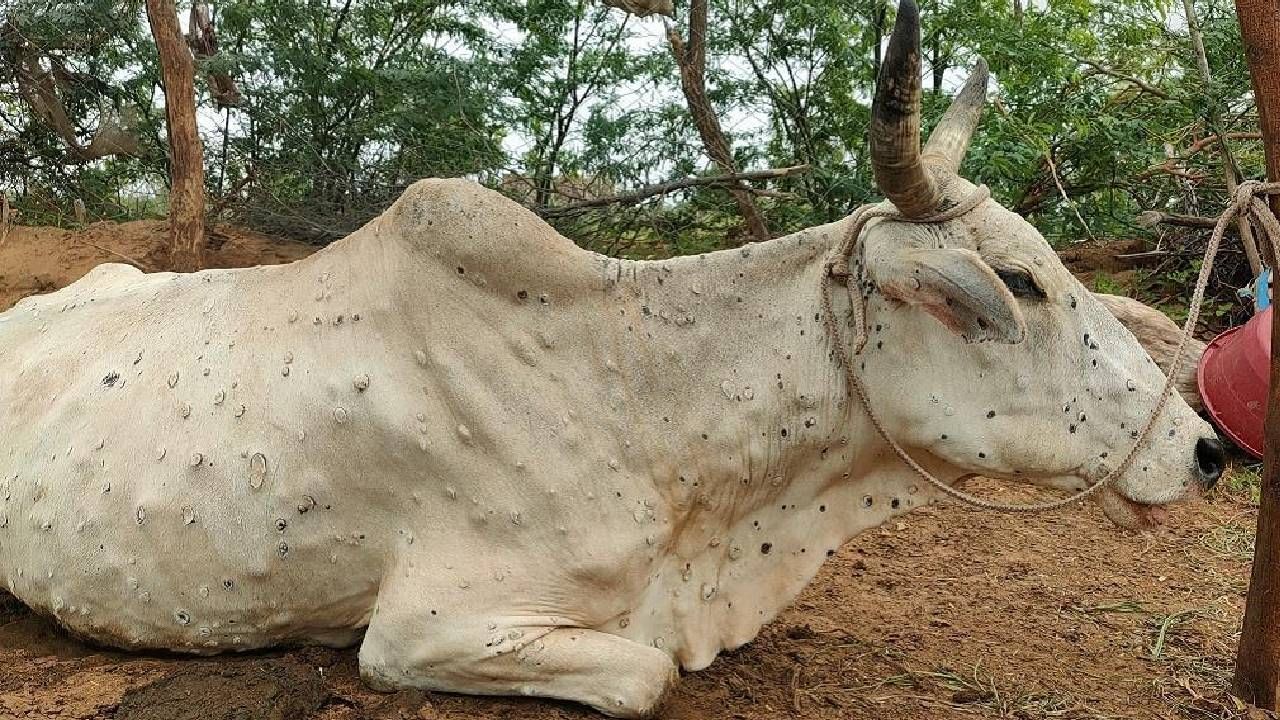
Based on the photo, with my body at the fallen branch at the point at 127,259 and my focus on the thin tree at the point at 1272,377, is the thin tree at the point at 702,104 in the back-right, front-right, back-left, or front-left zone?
front-left

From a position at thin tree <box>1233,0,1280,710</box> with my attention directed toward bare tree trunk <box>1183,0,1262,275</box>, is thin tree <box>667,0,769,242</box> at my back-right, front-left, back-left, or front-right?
front-left

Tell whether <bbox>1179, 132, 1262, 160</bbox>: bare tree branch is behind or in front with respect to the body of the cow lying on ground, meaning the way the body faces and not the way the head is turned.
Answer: in front

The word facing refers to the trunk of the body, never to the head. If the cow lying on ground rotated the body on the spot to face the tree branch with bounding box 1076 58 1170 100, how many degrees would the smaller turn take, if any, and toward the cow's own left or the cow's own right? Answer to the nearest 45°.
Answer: approximately 45° to the cow's own left

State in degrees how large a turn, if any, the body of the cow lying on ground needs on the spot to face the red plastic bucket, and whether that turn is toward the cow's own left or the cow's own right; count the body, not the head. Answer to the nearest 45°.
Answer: approximately 45° to the cow's own left

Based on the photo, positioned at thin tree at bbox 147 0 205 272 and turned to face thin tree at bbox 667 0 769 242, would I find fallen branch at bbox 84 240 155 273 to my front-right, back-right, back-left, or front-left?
back-left

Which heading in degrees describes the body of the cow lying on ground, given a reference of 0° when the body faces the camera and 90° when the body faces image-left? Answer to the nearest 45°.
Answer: approximately 270°

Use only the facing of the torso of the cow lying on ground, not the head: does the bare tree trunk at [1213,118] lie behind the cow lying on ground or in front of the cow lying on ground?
in front

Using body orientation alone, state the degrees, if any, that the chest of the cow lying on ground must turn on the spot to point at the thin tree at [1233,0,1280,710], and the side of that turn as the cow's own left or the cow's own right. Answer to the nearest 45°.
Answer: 0° — it already faces it

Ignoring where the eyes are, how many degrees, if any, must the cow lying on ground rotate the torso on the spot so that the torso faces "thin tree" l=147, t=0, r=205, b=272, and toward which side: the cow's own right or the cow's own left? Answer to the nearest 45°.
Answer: approximately 135° to the cow's own left
